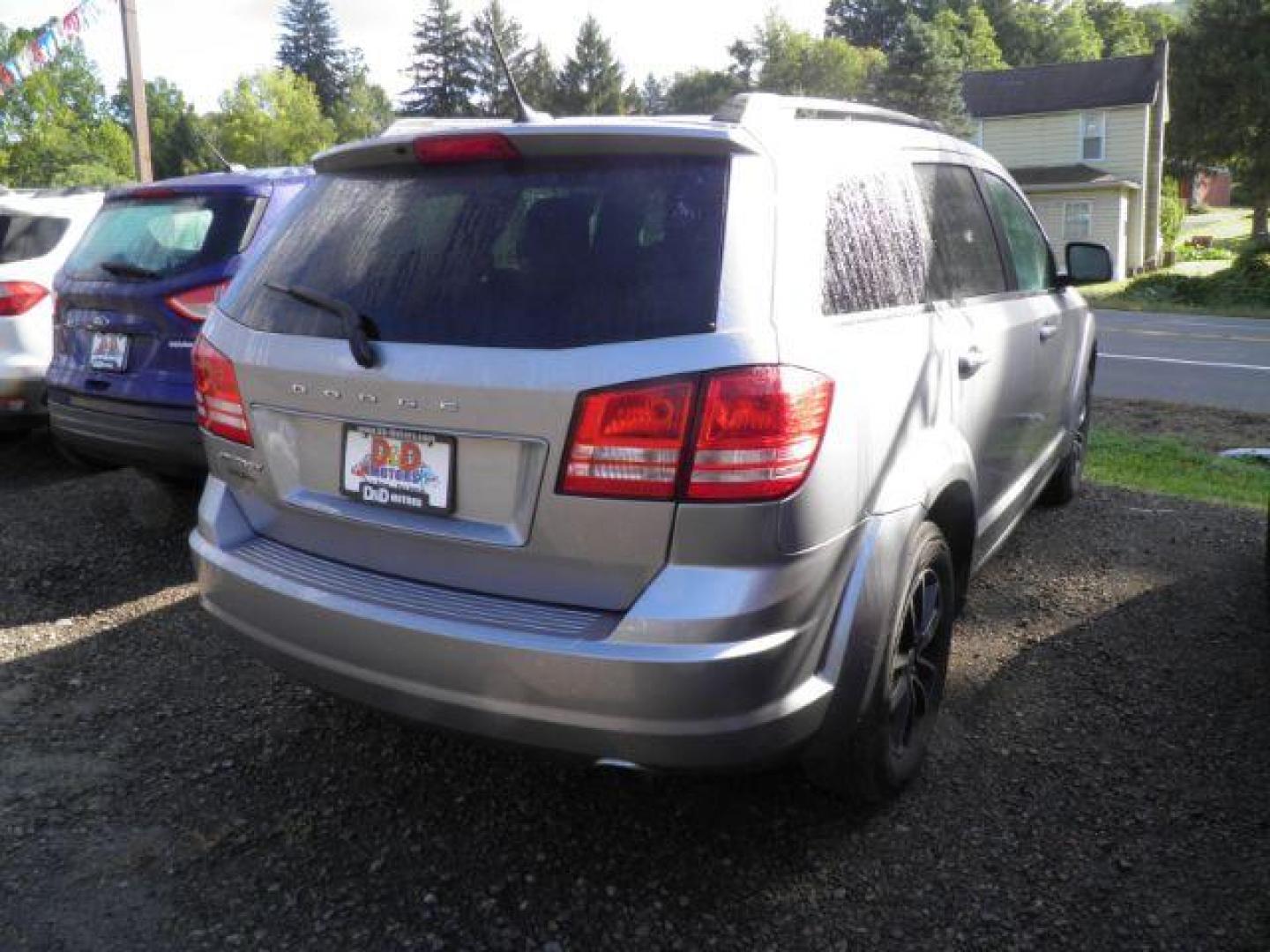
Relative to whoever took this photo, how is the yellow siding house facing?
facing the viewer

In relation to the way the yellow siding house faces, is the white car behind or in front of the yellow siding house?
in front

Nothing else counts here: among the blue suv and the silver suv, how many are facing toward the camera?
0

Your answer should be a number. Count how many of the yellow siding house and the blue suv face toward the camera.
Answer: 1

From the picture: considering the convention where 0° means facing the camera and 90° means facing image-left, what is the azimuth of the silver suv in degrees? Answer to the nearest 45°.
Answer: approximately 225°

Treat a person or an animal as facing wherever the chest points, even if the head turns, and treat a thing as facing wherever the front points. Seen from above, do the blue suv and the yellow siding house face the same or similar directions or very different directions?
very different directions

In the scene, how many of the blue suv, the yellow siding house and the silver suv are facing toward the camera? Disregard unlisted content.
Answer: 1

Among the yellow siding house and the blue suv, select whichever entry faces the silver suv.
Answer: the yellow siding house

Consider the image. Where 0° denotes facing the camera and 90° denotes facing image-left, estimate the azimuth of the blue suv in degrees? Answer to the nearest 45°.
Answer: approximately 225°

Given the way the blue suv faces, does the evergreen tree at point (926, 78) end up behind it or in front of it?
in front

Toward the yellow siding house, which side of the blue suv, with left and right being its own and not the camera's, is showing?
front

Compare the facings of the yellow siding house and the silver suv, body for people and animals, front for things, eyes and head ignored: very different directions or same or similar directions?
very different directions

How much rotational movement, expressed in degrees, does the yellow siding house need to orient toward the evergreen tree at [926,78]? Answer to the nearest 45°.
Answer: approximately 135° to its right

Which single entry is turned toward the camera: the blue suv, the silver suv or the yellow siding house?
the yellow siding house

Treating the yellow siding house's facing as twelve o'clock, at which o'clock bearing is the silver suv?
The silver suv is roughly at 12 o'clock from the yellow siding house.

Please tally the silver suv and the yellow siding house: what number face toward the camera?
1

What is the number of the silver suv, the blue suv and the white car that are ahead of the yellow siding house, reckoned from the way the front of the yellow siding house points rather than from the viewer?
3
